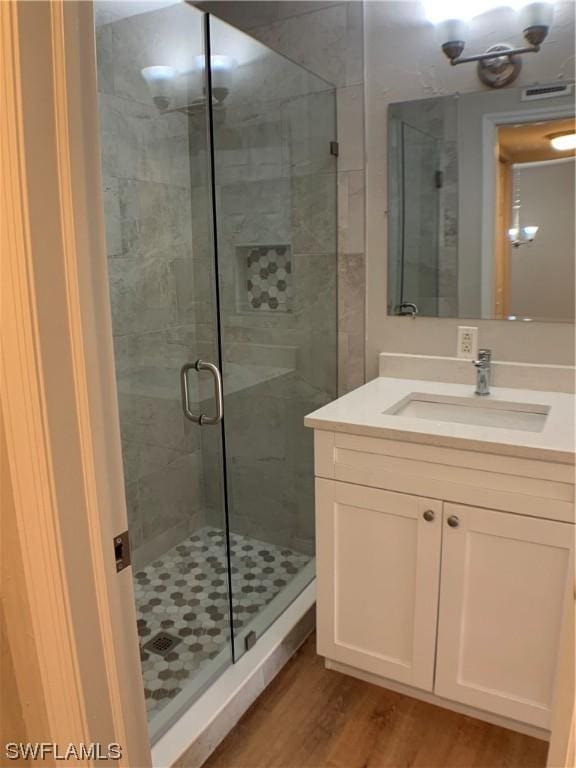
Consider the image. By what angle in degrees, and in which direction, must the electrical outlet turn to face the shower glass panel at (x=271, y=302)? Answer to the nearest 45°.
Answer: approximately 90° to its right

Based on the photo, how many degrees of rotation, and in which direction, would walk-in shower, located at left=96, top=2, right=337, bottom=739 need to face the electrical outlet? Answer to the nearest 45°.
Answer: approximately 45° to its left

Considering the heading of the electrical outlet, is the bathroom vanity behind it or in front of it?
in front

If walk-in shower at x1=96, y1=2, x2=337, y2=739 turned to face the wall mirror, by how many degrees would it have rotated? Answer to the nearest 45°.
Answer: approximately 45° to its left

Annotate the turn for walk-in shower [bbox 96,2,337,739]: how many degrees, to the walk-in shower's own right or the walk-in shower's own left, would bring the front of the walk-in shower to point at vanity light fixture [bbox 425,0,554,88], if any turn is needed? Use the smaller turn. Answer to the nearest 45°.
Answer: approximately 45° to the walk-in shower's own left

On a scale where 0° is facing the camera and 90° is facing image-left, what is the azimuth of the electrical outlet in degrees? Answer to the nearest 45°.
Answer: approximately 0°

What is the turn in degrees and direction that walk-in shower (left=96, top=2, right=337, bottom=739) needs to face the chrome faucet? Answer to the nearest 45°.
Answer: approximately 45° to its left

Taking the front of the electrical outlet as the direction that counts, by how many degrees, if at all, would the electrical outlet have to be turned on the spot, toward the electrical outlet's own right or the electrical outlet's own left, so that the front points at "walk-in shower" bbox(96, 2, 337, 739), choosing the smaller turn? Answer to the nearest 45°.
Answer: approximately 90° to the electrical outlet's own right

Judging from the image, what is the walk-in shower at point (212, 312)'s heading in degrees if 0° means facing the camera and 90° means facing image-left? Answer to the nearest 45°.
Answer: approximately 315°

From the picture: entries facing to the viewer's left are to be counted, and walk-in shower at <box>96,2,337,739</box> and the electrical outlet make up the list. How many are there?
0
